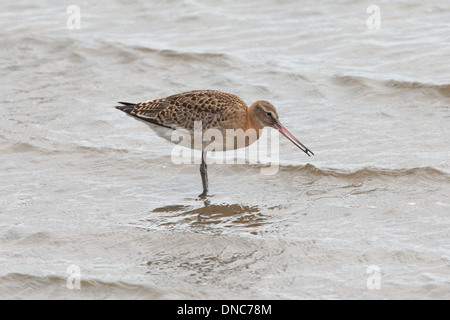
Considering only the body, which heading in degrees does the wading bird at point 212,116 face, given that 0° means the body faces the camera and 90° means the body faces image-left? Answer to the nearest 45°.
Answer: approximately 270°
